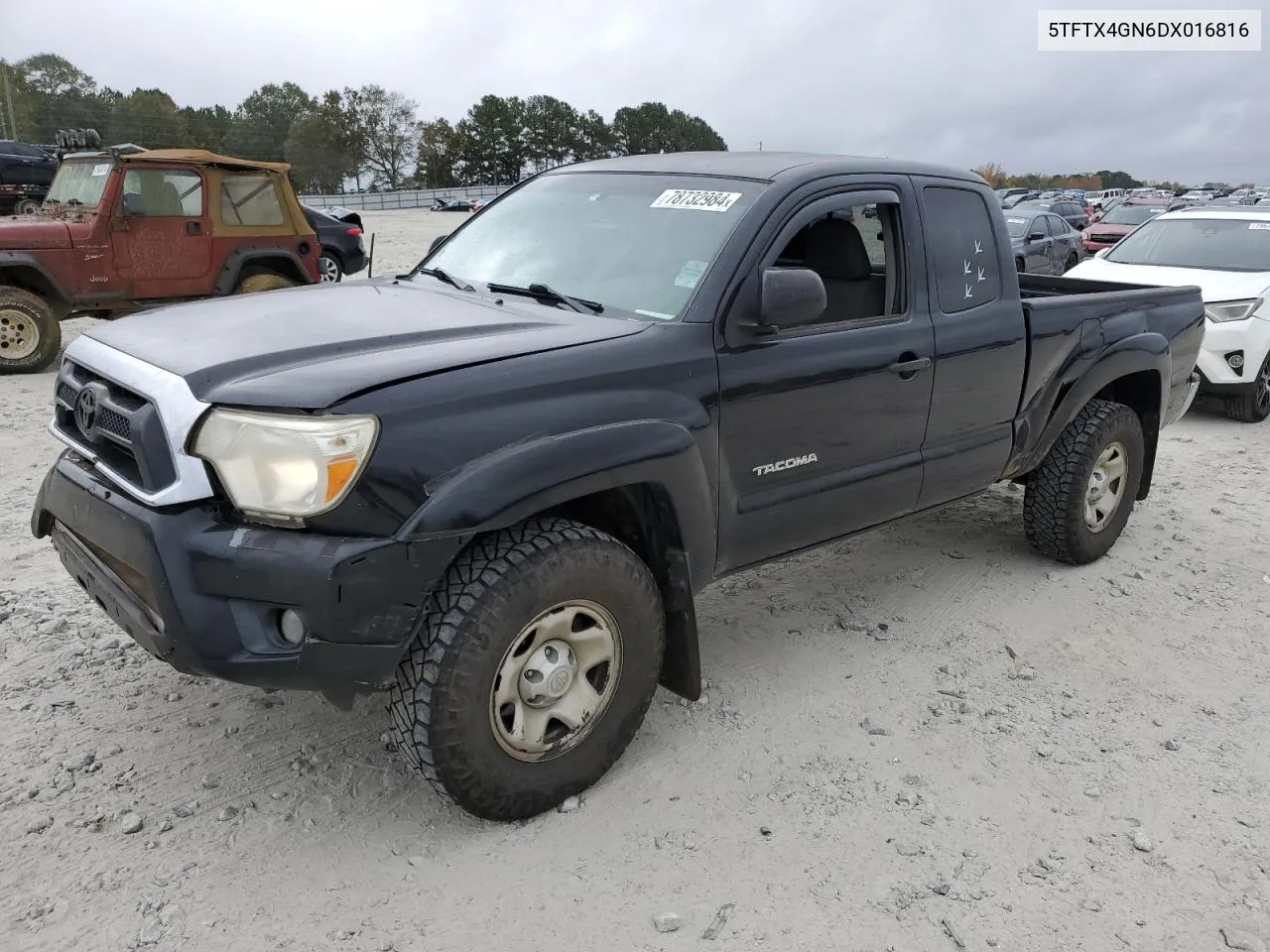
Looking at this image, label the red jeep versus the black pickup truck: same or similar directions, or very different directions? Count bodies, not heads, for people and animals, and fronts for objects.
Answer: same or similar directions

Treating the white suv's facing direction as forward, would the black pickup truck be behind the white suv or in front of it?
in front

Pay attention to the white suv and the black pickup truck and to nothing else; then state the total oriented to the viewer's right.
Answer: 0

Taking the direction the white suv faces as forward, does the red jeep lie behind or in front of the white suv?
in front

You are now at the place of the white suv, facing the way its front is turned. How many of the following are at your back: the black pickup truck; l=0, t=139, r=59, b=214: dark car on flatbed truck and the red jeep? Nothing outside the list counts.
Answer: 0

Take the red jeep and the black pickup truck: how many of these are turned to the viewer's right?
0

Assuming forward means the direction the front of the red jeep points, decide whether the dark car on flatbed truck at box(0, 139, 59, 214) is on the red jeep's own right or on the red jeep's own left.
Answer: on the red jeep's own right

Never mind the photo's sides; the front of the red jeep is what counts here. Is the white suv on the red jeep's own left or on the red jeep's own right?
on the red jeep's own left

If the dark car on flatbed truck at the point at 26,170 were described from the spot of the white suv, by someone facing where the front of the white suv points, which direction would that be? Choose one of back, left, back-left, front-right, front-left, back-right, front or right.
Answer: front-right

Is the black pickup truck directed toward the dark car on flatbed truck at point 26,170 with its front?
no

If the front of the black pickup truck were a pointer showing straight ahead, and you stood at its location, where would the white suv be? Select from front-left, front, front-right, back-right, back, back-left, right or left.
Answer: back

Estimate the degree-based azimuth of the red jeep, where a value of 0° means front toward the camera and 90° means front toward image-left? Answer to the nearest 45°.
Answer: approximately 45°

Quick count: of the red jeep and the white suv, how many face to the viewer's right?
0

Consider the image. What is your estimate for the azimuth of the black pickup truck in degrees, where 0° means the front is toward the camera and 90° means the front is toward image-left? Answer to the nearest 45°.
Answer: approximately 45°

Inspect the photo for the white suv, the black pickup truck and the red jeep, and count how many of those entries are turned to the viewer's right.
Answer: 0

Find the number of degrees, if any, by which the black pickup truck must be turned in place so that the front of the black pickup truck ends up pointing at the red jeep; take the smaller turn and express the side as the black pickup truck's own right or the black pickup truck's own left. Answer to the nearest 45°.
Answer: approximately 90° to the black pickup truck's own right
